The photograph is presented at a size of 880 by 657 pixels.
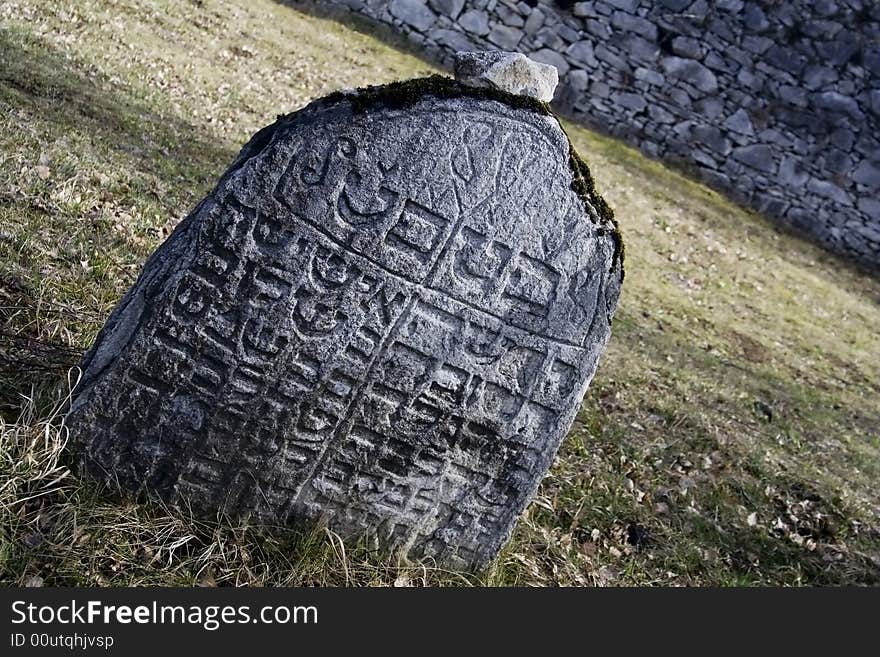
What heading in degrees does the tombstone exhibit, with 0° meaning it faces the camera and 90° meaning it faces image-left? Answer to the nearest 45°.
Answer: approximately 0°

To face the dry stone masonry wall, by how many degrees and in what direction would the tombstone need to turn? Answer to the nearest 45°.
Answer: approximately 180°
